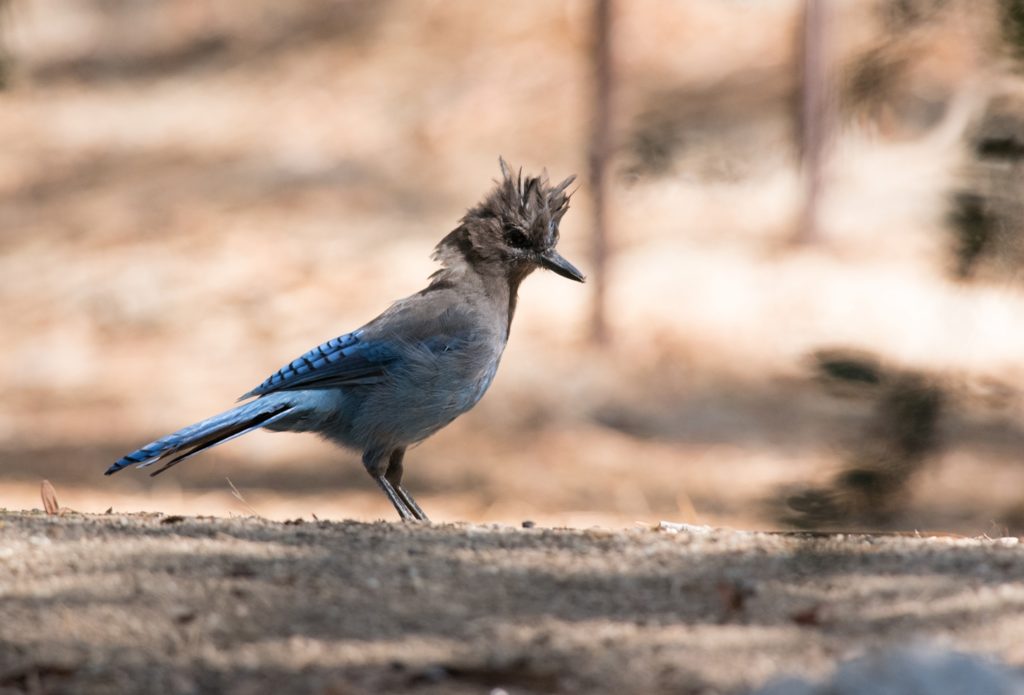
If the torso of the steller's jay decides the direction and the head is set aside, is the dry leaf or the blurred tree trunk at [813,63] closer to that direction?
the blurred tree trunk

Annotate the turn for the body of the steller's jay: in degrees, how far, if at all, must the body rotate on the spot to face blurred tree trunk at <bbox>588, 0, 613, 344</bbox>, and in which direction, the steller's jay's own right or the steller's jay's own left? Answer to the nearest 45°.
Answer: approximately 90° to the steller's jay's own left

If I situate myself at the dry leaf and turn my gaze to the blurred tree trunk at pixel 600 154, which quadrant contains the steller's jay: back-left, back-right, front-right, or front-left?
front-right

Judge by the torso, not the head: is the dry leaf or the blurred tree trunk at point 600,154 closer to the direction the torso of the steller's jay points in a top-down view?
the blurred tree trunk

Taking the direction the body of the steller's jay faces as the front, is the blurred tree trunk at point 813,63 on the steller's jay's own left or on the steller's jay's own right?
on the steller's jay's own left

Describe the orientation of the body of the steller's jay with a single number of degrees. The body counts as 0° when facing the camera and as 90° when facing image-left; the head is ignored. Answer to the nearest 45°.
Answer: approximately 270°

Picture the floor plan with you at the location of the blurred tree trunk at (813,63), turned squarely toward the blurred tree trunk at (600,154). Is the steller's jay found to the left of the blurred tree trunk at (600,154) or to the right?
left

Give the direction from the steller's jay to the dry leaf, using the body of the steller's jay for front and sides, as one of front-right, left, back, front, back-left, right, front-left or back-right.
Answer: back-right
